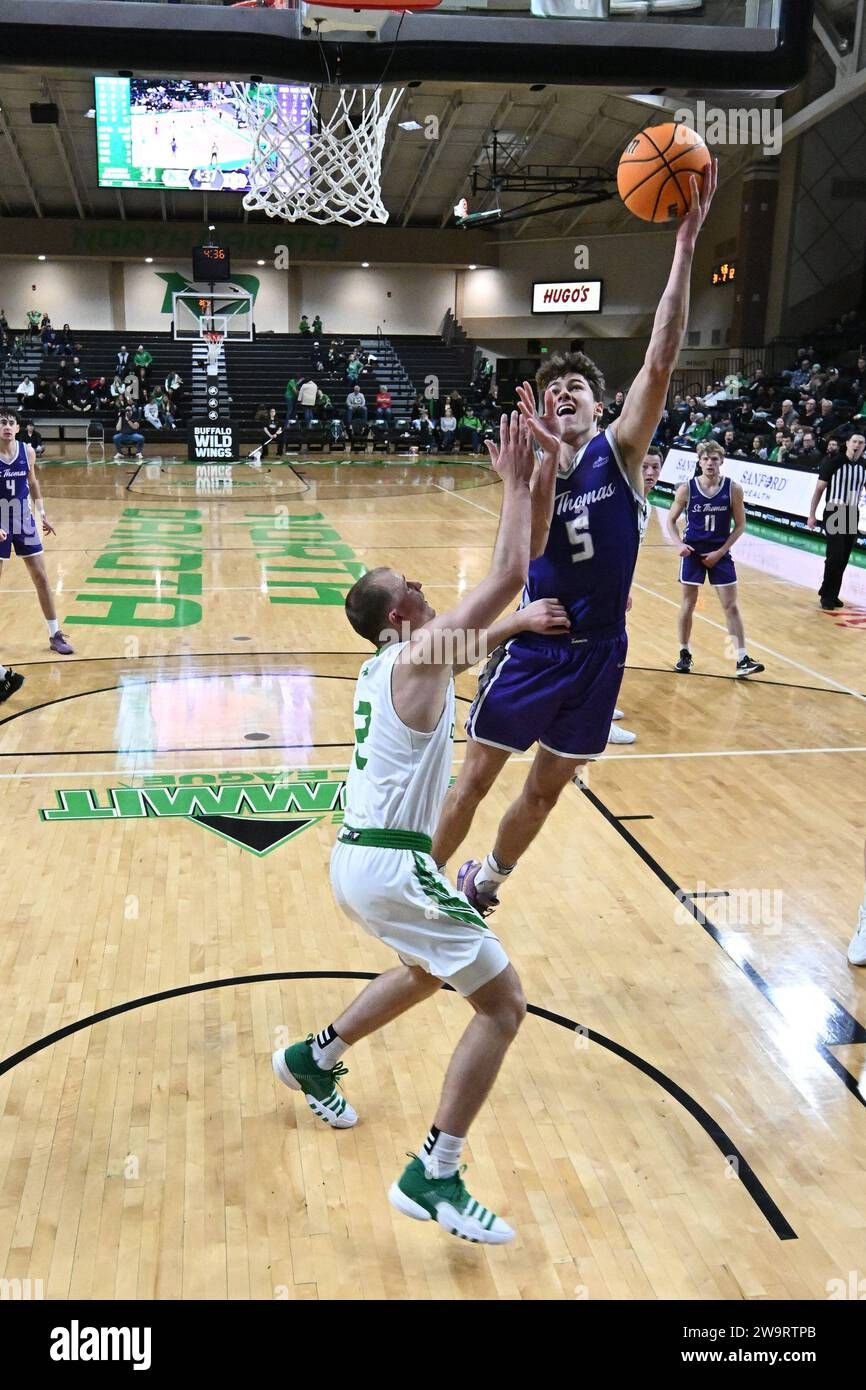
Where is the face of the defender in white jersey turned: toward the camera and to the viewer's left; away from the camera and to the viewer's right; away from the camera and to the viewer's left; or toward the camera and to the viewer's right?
away from the camera and to the viewer's right

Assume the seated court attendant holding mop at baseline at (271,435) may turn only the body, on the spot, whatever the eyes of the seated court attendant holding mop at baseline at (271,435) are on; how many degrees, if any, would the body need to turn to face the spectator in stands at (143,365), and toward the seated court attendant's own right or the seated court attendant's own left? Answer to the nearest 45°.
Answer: approximately 135° to the seated court attendant's own right

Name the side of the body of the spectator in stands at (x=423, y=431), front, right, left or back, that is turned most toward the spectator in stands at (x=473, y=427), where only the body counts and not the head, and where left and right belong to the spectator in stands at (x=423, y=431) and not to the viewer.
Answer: left

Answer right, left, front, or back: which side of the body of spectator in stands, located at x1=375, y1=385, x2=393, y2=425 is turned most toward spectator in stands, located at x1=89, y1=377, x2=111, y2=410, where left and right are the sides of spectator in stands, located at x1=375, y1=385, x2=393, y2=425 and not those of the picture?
right

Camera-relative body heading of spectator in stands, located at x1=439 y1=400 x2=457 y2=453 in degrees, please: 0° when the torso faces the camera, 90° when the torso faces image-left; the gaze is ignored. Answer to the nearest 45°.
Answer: approximately 0°

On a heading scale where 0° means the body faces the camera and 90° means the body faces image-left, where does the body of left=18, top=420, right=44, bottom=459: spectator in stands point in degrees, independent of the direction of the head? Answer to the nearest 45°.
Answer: approximately 0°

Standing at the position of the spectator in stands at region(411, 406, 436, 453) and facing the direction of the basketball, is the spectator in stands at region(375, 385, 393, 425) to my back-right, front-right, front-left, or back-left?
back-right

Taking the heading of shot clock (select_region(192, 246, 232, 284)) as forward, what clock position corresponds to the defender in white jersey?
The defender in white jersey is roughly at 12 o'clock from the shot clock.

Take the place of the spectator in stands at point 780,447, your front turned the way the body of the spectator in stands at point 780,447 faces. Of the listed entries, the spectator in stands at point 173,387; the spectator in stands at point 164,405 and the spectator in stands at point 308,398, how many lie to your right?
3

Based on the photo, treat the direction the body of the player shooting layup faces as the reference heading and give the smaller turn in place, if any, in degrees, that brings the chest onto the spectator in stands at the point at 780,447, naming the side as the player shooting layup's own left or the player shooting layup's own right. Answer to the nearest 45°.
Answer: approximately 180°
